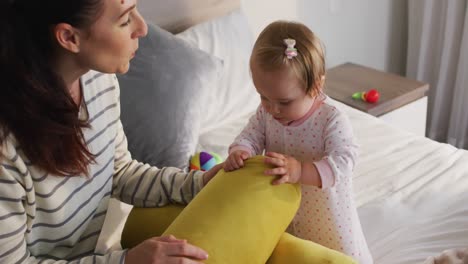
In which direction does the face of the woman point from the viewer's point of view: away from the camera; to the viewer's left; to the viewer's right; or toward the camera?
to the viewer's right

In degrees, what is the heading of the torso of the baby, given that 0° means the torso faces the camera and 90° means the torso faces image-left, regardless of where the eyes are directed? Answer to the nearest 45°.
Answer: approximately 45°

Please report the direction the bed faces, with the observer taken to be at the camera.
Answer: facing the viewer and to the right of the viewer

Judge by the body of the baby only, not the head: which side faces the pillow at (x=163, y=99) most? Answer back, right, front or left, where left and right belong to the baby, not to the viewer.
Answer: right

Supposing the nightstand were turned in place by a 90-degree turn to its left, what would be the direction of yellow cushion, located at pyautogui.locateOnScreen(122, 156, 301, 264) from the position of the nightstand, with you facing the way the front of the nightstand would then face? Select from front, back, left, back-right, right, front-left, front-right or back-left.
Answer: back-right

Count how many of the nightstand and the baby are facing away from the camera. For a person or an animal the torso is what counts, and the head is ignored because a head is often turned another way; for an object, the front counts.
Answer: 0

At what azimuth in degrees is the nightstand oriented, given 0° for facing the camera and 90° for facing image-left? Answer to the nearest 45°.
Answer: approximately 315°

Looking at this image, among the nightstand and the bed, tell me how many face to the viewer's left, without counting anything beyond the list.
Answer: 0

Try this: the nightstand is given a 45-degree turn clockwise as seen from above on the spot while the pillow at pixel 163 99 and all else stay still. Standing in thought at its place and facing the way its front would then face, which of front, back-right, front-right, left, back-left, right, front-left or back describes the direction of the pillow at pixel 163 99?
front-right

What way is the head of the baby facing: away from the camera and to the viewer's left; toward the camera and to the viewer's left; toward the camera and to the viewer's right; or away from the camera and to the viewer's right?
toward the camera and to the viewer's left
